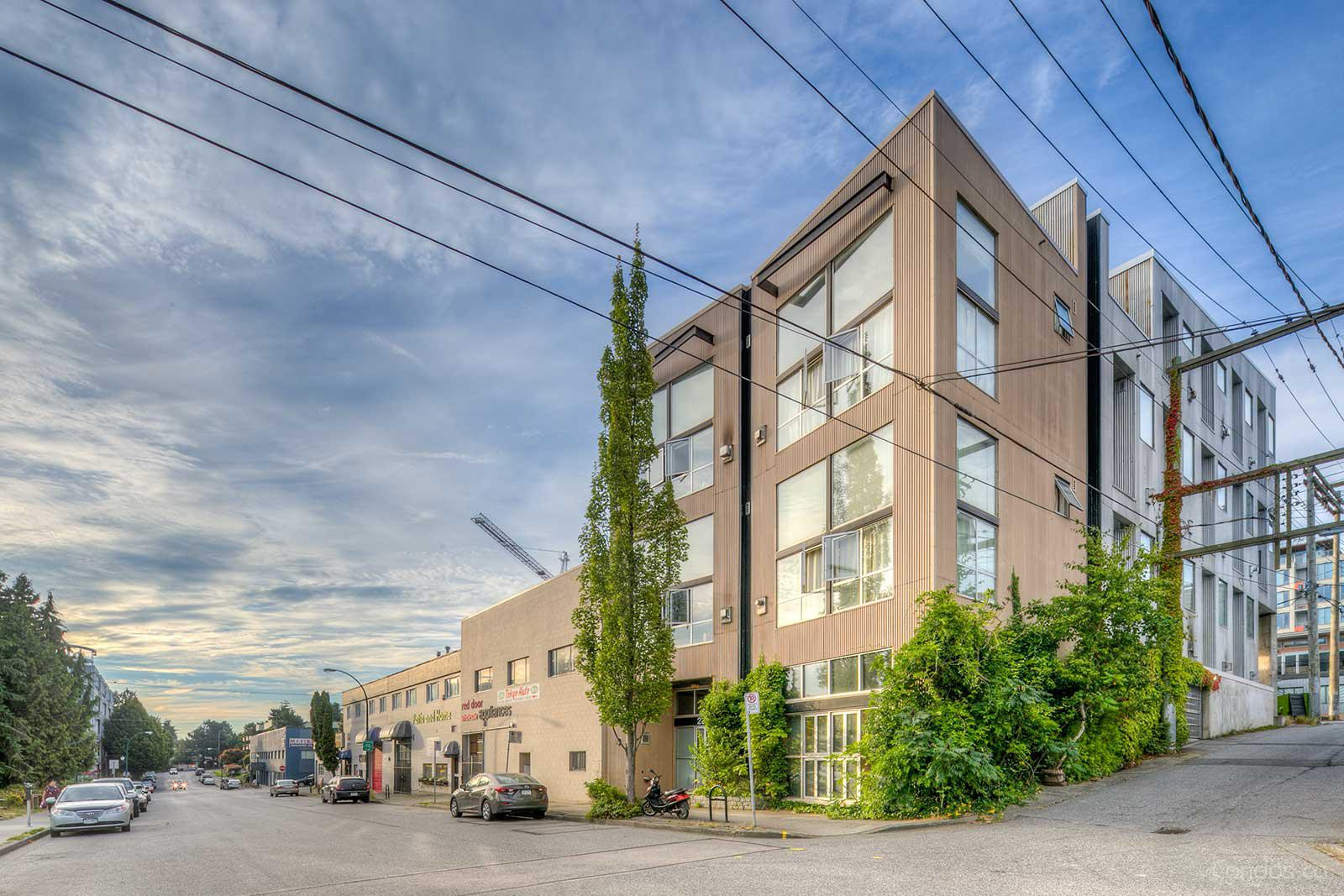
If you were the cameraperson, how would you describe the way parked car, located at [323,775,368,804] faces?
facing away from the viewer and to the left of the viewer

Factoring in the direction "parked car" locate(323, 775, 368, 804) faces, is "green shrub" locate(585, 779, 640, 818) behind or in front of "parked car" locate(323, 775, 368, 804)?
behind

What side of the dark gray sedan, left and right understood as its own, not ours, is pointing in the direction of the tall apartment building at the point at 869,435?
right

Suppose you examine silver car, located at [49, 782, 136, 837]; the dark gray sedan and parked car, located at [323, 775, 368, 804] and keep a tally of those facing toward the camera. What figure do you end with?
1

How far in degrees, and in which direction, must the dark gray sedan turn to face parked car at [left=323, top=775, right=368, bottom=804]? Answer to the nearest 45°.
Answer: approximately 45° to its right

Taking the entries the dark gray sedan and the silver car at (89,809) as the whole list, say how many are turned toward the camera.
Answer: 1

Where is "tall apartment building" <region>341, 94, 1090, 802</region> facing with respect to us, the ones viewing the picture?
facing the viewer and to the left of the viewer

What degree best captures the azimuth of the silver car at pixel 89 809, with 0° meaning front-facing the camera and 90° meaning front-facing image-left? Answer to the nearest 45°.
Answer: approximately 0°

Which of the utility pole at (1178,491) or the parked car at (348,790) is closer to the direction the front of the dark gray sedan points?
the parked car

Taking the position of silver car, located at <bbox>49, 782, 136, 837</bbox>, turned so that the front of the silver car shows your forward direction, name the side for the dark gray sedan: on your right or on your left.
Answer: on your left

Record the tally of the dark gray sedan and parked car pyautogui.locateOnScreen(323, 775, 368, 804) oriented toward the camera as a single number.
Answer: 0

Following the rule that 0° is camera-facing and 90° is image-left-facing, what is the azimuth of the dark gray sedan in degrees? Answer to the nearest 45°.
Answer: approximately 135°
